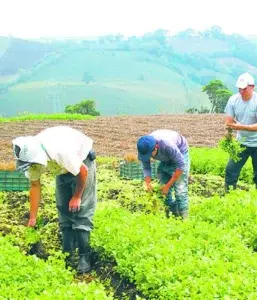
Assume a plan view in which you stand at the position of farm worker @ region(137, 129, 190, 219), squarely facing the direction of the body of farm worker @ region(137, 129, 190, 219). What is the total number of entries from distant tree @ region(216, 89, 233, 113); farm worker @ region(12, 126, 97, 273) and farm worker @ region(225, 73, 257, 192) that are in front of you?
1

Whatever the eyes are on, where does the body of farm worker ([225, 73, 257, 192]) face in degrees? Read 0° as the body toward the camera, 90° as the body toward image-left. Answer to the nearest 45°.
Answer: approximately 45°

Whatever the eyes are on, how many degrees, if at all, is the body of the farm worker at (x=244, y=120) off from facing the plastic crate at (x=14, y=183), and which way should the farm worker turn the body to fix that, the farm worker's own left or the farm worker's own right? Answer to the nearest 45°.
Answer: approximately 45° to the farm worker's own right

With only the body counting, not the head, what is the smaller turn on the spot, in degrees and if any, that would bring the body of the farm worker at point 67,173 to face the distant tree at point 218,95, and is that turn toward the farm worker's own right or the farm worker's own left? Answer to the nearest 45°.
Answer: approximately 135° to the farm worker's own right

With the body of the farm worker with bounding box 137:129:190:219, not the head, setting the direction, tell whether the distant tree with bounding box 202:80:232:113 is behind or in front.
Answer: behind

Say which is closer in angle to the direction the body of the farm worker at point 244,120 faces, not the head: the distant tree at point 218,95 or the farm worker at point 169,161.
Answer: the farm worker

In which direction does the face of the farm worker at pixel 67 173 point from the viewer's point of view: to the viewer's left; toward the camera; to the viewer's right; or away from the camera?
to the viewer's left

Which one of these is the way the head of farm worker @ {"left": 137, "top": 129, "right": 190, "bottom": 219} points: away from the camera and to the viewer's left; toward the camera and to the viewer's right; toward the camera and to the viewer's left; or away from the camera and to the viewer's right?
toward the camera and to the viewer's left

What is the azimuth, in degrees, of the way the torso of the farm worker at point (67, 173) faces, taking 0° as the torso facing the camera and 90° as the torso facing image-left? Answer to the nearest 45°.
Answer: approximately 45°

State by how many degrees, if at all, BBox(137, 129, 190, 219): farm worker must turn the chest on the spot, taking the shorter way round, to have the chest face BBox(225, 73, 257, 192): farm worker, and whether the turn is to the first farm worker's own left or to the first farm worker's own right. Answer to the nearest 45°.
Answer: approximately 180°
